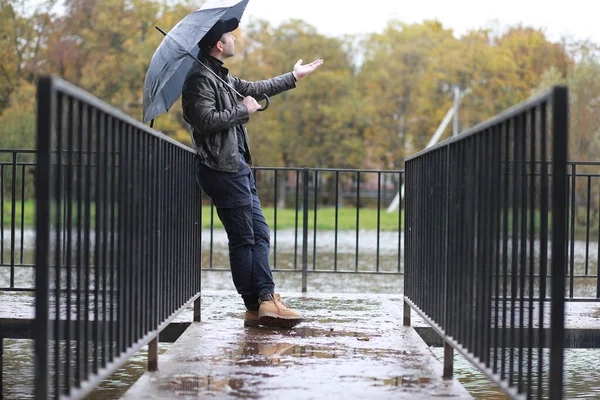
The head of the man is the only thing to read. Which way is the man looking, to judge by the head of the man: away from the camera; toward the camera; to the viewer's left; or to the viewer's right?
to the viewer's right

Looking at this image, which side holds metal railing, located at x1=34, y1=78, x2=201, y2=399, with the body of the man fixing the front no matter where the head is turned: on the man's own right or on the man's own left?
on the man's own right

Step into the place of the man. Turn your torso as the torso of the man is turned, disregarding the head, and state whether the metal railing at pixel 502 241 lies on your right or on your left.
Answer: on your right

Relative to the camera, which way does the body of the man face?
to the viewer's right

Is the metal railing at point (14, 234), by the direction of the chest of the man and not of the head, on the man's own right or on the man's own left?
on the man's own left
